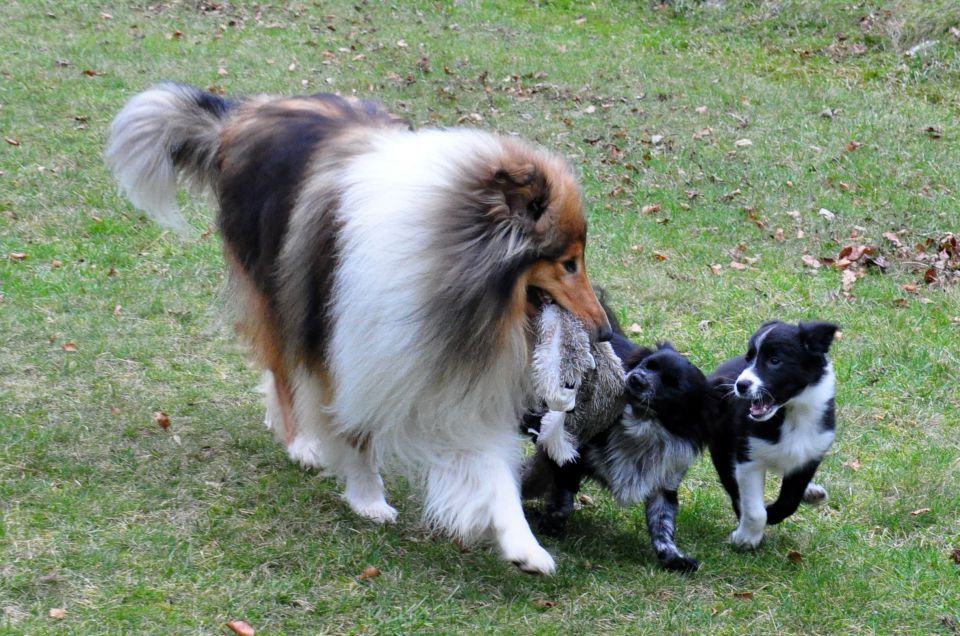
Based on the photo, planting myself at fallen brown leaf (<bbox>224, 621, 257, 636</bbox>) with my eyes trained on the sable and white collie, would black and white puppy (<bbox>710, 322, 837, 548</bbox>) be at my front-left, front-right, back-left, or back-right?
front-right

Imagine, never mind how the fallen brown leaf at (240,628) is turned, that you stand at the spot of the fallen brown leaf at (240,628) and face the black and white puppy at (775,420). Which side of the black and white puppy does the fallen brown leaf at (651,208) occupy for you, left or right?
left

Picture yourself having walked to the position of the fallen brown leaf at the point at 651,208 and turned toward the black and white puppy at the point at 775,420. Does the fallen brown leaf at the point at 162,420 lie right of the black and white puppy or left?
right

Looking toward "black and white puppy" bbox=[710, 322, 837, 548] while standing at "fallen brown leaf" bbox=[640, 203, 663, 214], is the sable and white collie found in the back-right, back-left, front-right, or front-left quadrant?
front-right

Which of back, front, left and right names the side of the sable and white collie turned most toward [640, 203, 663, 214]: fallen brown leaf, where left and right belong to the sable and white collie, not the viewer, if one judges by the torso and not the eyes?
left

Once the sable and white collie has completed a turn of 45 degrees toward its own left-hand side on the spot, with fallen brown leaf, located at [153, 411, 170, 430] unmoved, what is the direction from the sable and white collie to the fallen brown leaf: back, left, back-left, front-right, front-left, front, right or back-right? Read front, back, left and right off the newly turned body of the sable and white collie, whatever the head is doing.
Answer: back-left

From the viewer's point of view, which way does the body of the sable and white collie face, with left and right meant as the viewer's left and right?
facing the viewer and to the right of the viewer

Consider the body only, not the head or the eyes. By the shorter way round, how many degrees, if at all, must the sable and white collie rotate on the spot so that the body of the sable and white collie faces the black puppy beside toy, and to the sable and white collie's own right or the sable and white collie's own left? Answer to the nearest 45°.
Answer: approximately 45° to the sable and white collie's own left
